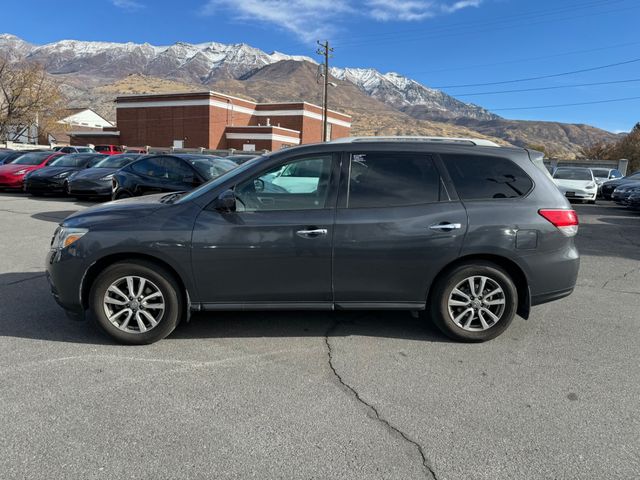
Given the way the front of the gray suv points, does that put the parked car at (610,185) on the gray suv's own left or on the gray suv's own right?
on the gray suv's own right

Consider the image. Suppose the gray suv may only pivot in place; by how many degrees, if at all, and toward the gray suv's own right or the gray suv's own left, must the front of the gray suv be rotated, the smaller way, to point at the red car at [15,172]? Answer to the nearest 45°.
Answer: approximately 45° to the gray suv's own right

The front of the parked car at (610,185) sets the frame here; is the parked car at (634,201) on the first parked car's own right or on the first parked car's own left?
on the first parked car's own left

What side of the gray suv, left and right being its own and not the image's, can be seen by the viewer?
left
